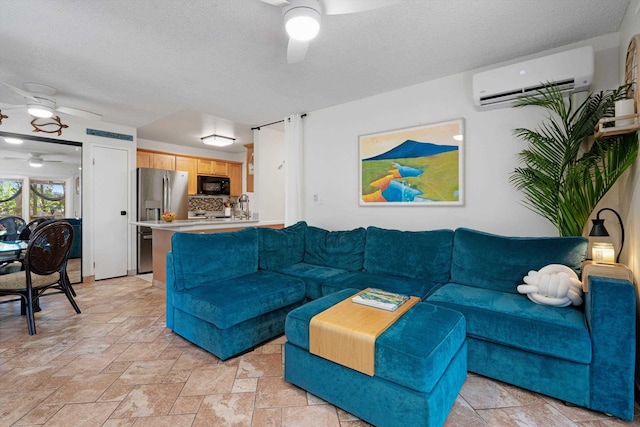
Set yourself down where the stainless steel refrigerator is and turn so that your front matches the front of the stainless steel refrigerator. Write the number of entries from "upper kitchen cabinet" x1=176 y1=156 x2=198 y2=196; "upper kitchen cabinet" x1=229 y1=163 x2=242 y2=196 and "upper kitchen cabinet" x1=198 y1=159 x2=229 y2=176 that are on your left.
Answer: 3

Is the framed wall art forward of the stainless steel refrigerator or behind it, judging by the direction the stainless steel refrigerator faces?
forward

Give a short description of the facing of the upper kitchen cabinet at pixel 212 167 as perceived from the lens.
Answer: facing the viewer and to the right of the viewer

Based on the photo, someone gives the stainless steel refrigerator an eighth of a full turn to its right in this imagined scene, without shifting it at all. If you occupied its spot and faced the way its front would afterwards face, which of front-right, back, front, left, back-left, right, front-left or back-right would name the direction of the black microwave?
back-left

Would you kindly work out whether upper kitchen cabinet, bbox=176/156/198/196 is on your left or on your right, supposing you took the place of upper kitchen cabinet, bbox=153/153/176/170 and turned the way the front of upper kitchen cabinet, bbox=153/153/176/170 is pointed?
on your left

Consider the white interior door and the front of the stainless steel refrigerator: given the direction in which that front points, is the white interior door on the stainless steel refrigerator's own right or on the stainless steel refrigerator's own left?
on the stainless steel refrigerator's own right

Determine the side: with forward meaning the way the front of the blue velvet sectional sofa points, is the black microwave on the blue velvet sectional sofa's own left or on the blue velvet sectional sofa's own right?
on the blue velvet sectional sofa's own right

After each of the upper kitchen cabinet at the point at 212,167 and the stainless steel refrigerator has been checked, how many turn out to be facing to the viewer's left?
0

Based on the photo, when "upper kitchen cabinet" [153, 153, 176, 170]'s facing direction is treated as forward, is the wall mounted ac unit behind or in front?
in front

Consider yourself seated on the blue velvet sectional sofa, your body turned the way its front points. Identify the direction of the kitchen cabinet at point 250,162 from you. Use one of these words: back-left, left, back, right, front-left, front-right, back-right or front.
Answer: right

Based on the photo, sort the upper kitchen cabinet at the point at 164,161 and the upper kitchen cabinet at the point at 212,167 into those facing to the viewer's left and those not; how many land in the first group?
0

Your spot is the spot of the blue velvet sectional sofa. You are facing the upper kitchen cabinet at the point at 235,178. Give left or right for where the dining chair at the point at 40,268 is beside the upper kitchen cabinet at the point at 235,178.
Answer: left

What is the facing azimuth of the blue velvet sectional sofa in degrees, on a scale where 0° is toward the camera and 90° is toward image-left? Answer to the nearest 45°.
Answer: approximately 45°

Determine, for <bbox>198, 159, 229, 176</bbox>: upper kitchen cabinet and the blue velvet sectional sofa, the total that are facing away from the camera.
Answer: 0
